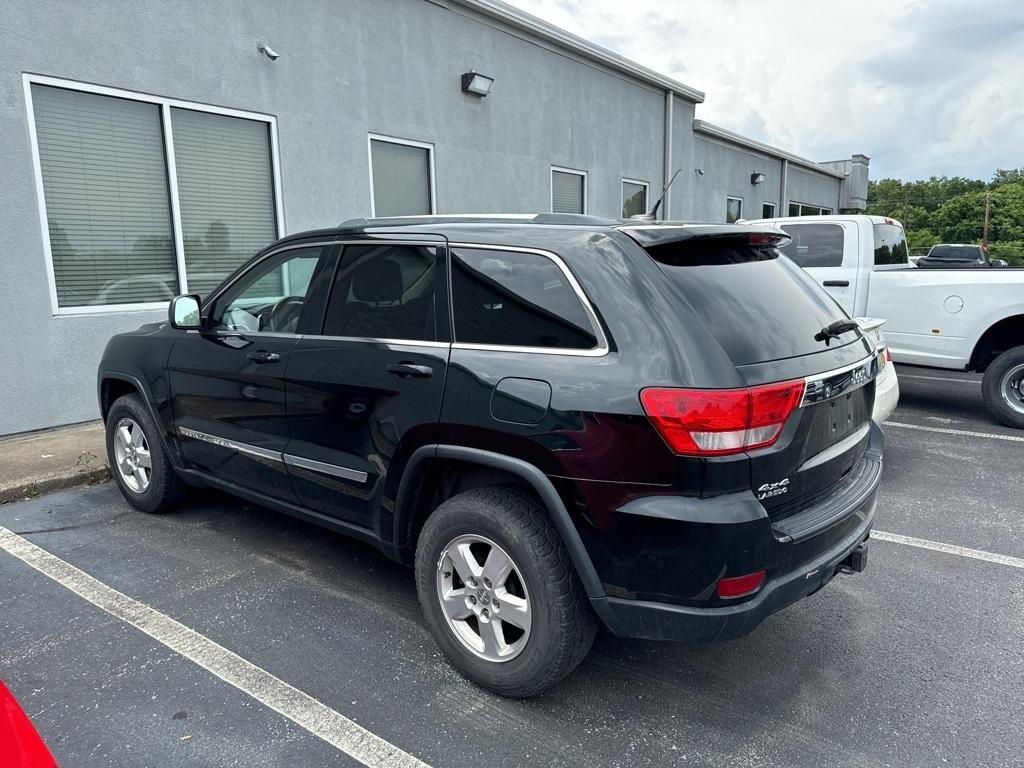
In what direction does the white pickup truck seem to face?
to the viewer's left

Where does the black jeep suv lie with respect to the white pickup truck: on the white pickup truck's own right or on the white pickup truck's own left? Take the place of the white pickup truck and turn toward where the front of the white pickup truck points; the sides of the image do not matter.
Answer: on the white pickup truck's own left

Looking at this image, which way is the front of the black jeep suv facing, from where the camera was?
facing away from the viewer and to the left of the viewer

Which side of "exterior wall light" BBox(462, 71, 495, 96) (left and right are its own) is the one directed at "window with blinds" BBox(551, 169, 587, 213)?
left

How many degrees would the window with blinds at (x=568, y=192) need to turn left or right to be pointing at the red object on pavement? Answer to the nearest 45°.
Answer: approximately 45° to its right

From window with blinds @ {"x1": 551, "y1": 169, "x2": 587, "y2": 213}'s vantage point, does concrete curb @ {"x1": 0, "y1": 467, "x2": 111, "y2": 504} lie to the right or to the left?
on its right

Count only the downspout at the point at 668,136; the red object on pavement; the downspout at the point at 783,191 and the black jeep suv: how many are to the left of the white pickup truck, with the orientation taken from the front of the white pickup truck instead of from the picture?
2

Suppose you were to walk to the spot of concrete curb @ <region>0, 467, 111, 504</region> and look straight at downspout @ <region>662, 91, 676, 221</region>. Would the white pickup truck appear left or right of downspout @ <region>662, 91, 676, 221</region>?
right

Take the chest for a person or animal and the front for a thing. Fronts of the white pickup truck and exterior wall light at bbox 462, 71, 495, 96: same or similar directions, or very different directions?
very different directions
